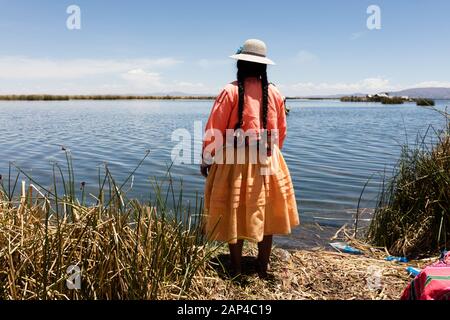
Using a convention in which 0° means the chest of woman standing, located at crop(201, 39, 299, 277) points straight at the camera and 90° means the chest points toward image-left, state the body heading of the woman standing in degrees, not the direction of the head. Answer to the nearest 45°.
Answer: approximately 180°

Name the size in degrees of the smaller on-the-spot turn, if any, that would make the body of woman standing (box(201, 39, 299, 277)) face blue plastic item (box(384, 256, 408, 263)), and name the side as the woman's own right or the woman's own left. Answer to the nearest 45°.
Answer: approximately 45° to the woman's own right

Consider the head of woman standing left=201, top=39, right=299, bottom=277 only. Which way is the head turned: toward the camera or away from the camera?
away from the camera

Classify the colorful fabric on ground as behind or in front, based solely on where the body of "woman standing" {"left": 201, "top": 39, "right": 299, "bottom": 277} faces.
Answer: behind

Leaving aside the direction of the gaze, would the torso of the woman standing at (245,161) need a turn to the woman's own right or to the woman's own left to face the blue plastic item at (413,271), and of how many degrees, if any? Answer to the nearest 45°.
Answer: approximately 90° to the woman's own right

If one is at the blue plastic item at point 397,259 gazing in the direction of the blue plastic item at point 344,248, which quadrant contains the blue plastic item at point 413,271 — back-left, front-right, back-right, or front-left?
back-left

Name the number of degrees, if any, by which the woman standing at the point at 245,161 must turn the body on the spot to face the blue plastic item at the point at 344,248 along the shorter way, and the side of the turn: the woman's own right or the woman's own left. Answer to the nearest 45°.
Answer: approximately 45° to the woman's own right
